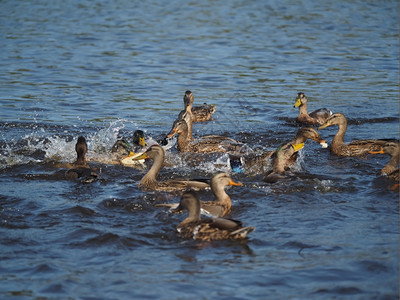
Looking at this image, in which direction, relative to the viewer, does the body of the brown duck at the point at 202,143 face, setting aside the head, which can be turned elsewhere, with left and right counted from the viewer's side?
facing to the left of the viewer

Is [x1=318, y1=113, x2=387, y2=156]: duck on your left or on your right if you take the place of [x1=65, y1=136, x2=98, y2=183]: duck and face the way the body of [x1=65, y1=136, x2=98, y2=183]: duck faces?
on your right

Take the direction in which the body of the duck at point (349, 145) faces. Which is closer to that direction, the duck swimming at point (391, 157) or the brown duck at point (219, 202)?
the brown duck

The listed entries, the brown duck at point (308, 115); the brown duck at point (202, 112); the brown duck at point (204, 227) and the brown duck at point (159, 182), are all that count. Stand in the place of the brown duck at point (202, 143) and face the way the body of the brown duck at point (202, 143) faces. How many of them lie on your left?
2

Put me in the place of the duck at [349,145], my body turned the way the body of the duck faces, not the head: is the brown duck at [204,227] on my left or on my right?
on my left

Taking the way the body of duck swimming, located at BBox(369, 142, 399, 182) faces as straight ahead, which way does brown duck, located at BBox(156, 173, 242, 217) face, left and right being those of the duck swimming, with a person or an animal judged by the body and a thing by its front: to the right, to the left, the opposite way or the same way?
the opposite way

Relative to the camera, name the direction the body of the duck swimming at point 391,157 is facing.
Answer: to the viewer's left

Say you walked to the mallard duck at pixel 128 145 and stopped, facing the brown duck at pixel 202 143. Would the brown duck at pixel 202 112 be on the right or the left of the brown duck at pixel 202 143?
left

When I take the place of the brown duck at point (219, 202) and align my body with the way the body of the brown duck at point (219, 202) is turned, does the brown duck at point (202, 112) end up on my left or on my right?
on my left

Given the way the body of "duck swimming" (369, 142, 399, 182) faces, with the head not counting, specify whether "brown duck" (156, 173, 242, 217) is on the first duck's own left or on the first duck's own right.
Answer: on the first duck's own left

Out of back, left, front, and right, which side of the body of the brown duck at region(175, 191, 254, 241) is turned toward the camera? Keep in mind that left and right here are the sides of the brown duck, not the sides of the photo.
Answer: left

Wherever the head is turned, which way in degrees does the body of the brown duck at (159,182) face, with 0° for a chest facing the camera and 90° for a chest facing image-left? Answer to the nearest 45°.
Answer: approximately 90°

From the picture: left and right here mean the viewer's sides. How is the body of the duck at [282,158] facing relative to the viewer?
facing away from the viewer and to the right of the viewer
